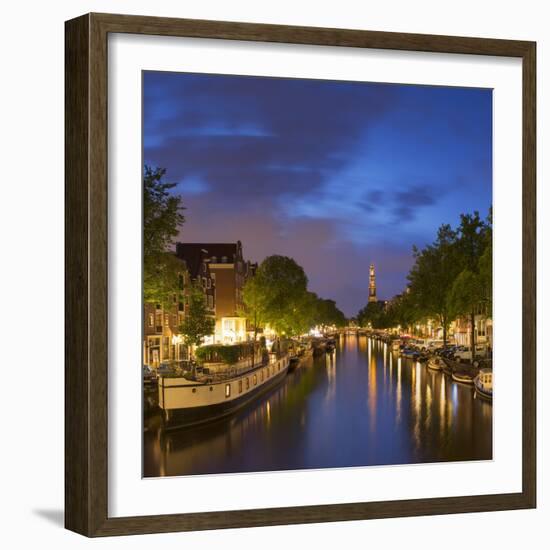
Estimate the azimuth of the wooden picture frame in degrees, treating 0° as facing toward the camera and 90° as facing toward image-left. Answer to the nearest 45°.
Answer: approximately 315°
